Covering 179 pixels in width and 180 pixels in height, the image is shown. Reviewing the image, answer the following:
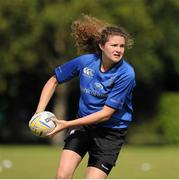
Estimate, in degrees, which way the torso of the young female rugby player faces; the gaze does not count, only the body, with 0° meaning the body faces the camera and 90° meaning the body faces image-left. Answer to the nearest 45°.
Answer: approximately 45°
